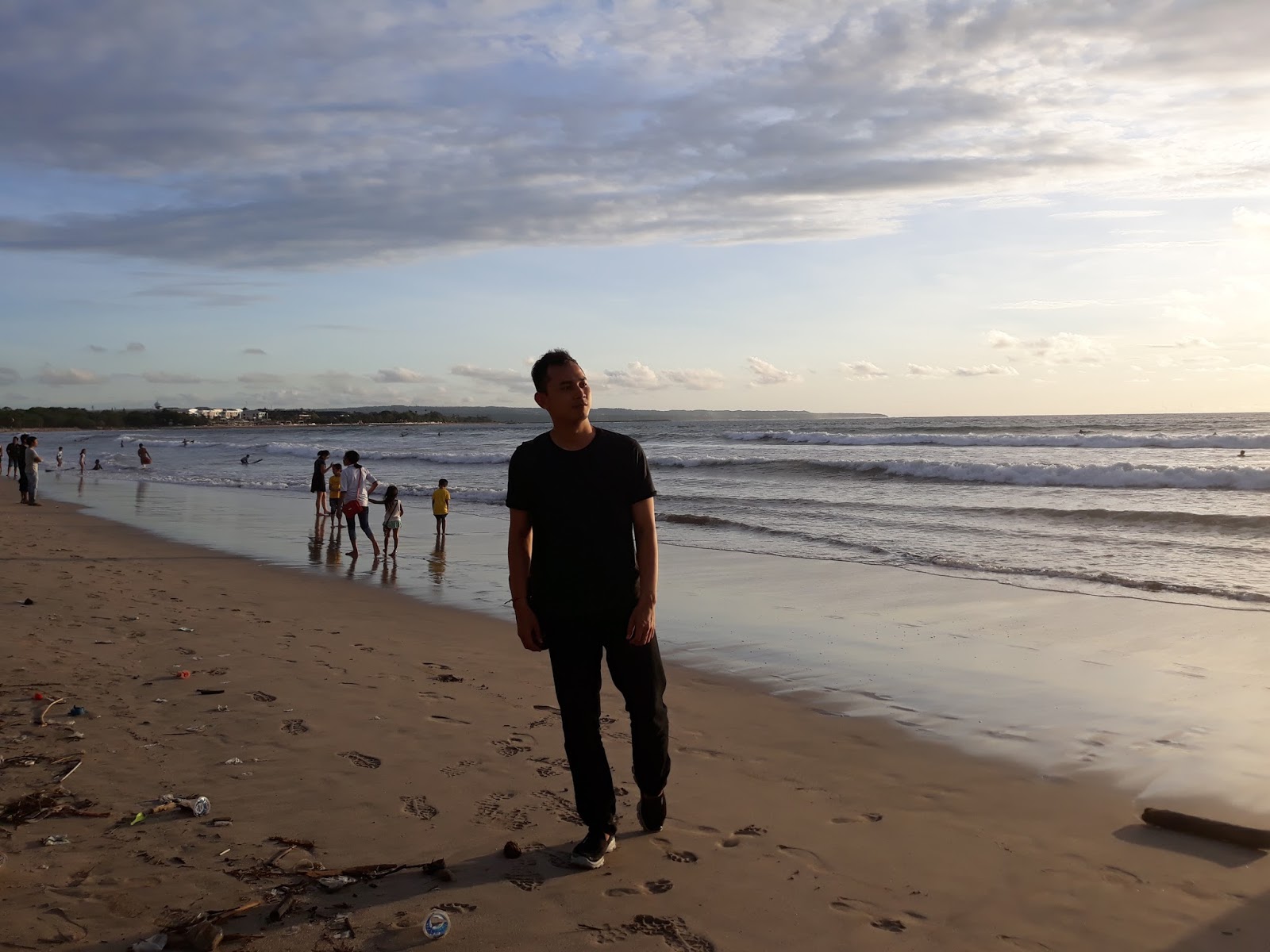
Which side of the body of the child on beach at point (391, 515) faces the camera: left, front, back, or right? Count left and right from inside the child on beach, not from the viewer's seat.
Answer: back

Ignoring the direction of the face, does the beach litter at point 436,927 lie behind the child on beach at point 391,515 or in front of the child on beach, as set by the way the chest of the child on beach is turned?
behind

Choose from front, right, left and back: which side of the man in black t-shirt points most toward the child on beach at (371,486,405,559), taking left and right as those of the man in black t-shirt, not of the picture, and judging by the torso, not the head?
back

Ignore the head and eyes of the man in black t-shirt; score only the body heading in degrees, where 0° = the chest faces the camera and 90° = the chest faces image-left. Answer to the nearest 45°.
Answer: approximately 0°

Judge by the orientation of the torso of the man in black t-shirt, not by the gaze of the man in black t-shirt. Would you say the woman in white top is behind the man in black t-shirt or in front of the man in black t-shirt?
behind

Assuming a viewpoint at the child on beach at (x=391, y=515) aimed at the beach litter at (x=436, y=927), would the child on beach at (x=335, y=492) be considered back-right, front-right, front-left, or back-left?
back-right

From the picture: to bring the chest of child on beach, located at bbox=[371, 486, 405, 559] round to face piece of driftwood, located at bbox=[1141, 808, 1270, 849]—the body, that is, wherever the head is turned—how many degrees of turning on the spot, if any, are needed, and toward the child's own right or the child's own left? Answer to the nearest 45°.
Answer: approximately 180°

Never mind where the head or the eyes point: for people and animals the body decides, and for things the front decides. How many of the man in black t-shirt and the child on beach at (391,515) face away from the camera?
1

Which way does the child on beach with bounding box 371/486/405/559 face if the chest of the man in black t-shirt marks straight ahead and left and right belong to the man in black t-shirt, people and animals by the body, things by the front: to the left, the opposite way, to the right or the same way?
the opposite way
